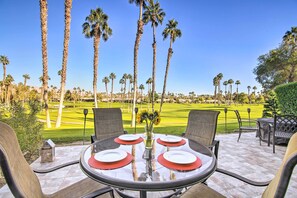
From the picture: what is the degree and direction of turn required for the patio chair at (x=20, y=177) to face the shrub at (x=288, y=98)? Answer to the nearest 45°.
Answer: approximately 45° to its right

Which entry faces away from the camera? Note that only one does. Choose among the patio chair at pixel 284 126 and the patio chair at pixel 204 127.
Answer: the patio chair at pixel 284 126

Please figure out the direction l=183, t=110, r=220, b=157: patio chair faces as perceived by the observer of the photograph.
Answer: facing the viewer and to the left of the viewer

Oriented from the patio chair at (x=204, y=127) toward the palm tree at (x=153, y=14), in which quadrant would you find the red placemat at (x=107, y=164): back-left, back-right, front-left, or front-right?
back-left

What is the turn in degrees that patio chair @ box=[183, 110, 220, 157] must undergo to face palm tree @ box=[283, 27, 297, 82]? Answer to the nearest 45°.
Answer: approximately 180°

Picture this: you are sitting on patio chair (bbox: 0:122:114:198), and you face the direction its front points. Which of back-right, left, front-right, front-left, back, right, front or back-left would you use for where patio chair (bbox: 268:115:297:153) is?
front-right

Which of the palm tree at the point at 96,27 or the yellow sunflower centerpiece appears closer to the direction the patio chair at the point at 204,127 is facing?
the yellow sunflower centerpiece

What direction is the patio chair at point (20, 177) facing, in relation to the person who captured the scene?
facing away from the viewer and to the right of the viewer

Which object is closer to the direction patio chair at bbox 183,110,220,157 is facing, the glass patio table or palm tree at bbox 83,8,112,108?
the glass patio table
